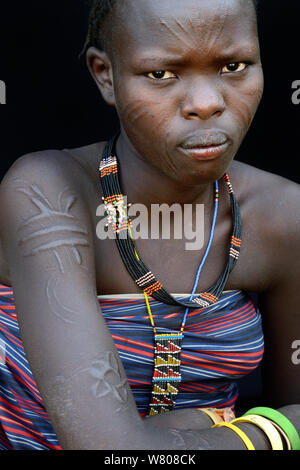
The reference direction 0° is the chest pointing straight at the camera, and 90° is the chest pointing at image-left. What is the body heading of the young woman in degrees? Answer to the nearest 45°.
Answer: approximately 315°
